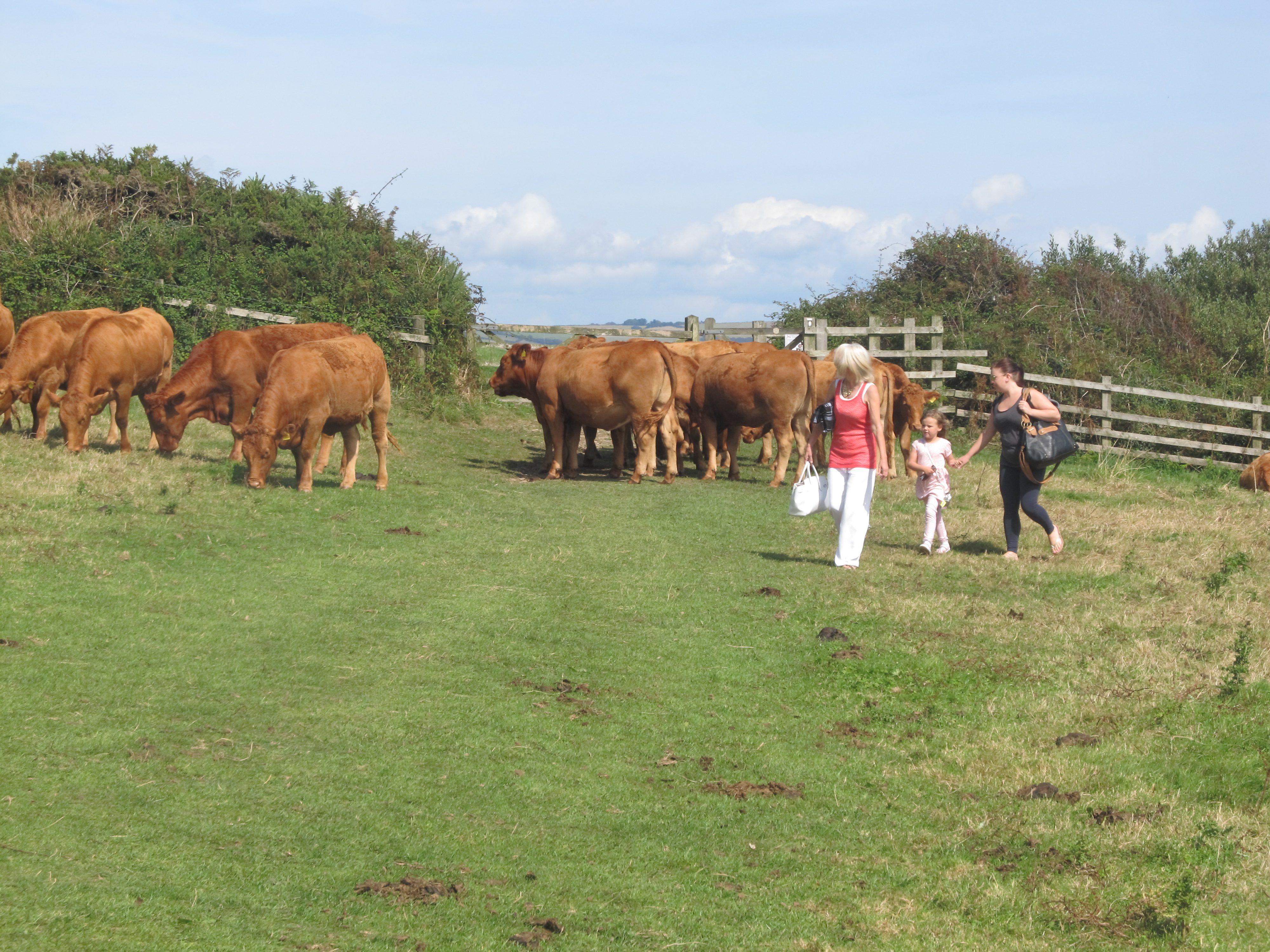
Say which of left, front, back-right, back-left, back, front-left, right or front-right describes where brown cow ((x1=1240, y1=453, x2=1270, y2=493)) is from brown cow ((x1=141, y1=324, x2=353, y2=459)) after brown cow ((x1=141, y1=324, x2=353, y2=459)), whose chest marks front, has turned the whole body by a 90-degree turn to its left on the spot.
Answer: left

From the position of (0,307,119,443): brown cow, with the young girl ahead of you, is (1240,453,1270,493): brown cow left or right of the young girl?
left

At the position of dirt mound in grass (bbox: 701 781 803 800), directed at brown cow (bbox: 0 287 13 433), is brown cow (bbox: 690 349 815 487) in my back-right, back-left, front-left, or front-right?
front-right

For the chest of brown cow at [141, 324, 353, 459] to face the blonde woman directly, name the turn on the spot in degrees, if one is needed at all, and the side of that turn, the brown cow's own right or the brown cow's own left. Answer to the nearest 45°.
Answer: approximately 135° to the brown cow's own left

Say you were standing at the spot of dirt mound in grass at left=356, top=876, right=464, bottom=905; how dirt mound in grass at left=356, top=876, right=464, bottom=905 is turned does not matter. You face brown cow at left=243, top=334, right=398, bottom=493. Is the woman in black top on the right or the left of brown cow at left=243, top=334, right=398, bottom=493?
right

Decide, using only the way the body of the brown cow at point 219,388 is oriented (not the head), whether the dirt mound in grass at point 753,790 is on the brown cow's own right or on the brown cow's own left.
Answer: on the brown cow's own left

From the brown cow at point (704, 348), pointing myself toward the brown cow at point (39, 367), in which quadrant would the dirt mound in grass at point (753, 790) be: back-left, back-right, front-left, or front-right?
front-left

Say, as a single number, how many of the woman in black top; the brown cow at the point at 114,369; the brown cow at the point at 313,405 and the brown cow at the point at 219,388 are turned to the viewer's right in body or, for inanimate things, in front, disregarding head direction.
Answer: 0

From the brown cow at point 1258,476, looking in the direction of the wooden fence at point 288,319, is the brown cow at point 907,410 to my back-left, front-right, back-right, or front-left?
front-left

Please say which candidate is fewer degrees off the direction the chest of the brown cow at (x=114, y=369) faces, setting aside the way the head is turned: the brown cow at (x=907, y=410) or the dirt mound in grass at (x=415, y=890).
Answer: the dirt mound in grass

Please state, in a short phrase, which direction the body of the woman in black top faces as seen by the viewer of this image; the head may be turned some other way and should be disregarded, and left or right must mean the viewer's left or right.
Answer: facing the viewer and to the left of the viewer

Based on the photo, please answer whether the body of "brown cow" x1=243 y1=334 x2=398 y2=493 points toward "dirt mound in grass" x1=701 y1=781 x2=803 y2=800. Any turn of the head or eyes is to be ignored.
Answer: no

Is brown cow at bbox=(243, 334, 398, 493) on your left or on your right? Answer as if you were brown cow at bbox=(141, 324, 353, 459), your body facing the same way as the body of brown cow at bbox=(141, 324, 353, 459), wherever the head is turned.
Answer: on your left

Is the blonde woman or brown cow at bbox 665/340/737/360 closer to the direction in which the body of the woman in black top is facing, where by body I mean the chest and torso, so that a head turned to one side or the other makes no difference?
the blonde woman

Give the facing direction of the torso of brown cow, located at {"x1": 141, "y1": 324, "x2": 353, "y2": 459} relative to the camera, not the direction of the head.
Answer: to the viewer's left

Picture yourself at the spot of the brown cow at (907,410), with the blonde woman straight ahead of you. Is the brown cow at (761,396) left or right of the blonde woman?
right

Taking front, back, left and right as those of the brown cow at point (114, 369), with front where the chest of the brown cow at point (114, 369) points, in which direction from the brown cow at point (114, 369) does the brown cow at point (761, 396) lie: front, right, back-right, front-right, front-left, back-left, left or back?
back-left
